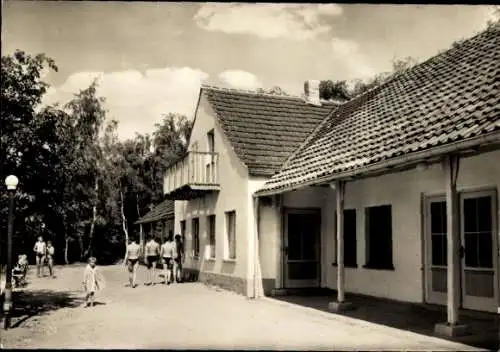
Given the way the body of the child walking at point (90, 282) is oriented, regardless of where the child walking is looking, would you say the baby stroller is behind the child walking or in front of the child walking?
behind

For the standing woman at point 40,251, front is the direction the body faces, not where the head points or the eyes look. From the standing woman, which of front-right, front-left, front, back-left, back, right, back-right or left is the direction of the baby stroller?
front

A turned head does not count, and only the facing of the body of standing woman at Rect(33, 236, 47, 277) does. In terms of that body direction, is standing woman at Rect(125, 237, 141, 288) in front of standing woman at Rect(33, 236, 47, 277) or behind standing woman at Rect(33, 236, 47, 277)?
in front

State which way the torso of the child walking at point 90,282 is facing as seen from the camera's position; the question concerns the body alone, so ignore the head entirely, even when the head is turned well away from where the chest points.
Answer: toward the camera

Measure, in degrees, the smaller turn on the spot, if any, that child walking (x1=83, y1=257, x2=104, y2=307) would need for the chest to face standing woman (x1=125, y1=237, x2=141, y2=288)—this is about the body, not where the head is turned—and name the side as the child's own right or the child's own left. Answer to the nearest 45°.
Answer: approximately 180°

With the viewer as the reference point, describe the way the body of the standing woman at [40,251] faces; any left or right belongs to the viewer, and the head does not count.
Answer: facing the viewer
